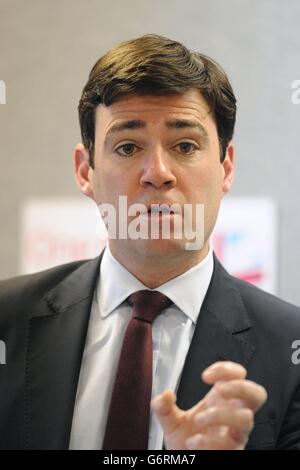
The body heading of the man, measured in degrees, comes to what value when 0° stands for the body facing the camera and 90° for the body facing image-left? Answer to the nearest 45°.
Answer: approximately 0°
